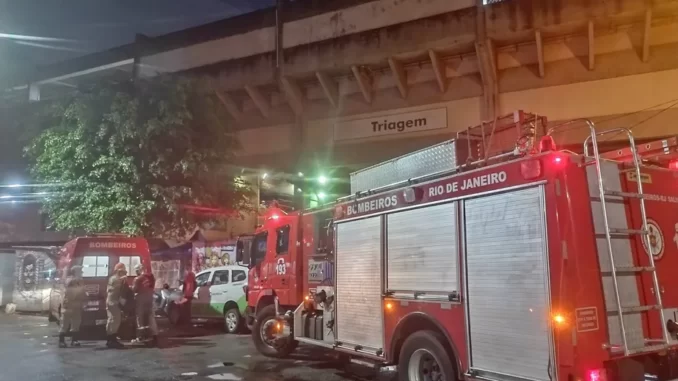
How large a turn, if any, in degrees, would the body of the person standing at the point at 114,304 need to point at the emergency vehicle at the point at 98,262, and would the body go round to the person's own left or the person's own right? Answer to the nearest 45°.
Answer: approximately 90° to the person's own left

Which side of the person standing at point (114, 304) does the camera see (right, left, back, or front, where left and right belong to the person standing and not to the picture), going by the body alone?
right

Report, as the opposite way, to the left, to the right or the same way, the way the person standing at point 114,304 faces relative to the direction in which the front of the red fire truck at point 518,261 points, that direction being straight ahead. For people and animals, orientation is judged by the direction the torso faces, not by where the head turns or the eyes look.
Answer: to the right

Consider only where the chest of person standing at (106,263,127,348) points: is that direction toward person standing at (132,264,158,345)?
yes

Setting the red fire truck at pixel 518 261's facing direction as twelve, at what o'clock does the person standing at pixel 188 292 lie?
The person standing is roughly at 12 o'clock from the red fire truck.

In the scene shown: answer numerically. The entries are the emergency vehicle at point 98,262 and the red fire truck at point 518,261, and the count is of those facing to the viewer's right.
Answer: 0

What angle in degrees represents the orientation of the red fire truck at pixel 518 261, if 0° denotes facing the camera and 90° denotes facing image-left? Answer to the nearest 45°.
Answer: approximately 135°

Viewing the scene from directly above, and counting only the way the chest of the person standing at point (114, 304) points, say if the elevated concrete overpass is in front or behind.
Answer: in front

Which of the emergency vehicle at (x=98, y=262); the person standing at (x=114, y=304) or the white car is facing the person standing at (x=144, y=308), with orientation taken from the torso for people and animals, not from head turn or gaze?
the person standing at (x=114, y=304)

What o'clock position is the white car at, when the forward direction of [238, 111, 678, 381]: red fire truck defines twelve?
The white car is roughly at 12 o'clock from the red fire truck.

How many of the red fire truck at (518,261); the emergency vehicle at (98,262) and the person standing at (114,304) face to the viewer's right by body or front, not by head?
1
